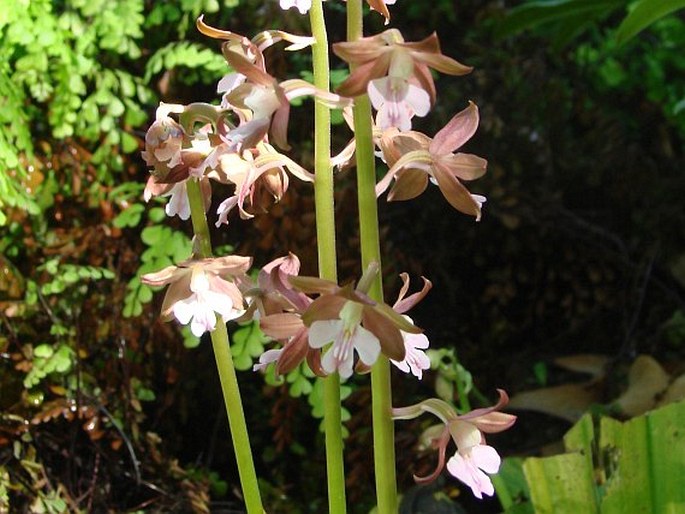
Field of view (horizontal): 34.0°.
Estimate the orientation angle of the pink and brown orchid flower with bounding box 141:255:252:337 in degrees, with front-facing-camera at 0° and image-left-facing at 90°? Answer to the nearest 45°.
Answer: approximately 0°

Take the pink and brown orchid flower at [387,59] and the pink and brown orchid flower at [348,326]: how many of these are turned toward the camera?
2

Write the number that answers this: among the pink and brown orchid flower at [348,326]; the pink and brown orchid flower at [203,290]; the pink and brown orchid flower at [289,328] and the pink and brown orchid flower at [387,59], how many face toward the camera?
3

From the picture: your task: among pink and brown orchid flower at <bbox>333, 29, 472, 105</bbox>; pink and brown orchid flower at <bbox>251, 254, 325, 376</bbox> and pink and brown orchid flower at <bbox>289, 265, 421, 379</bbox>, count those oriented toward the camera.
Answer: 2

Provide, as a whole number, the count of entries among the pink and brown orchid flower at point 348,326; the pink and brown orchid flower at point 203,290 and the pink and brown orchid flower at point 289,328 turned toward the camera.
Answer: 2

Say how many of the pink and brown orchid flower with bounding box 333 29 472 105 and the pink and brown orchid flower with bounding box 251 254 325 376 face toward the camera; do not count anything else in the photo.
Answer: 1

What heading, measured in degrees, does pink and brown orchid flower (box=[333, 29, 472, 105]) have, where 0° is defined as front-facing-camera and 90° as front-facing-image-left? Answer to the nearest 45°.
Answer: approximately 0°
